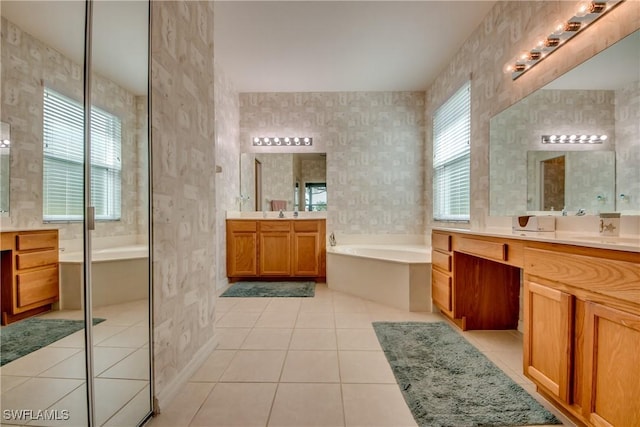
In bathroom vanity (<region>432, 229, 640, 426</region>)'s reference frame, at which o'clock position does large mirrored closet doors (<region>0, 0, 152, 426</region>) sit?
The large mirrored closet doors is roughly at 12 o'clock from the bathroom vanity.

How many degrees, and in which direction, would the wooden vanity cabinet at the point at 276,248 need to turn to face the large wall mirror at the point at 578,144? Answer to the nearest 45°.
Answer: approximately 45° to its left

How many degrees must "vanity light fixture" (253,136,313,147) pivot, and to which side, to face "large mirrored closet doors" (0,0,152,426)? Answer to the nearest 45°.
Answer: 0° — it already faces it

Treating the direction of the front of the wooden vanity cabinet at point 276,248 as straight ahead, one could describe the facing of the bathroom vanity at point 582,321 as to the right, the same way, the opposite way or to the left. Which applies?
to the right

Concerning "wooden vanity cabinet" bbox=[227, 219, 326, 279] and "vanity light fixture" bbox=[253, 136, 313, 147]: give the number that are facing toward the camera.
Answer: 2

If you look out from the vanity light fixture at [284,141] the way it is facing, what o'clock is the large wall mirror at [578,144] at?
The large wall mirror is roughly at 11 o'clock from the vanity light fixture.
